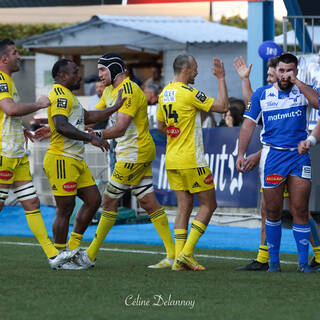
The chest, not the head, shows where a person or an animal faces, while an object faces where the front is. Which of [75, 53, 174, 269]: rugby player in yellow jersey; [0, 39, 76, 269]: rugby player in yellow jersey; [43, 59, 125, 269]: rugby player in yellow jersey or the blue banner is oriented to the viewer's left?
[75, 53, 174, 269]: rugby player in yellow jersey

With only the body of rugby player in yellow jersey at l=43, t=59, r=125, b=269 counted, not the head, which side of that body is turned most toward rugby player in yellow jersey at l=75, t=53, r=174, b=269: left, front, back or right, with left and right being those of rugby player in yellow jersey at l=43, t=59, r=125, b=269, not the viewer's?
front

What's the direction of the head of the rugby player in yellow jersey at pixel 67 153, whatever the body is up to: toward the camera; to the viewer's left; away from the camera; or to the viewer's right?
to the viewer's right

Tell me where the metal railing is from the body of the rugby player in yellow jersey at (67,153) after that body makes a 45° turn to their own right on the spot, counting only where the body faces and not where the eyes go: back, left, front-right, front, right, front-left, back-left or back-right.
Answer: left

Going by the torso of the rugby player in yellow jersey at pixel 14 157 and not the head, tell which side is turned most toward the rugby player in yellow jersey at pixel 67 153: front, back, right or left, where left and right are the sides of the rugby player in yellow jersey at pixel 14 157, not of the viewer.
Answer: front

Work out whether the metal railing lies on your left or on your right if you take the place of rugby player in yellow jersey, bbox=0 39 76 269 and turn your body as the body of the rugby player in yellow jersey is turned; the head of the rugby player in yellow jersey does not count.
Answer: on your left

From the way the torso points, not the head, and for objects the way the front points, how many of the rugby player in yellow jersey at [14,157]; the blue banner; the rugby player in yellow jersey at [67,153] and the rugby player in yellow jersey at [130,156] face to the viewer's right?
2

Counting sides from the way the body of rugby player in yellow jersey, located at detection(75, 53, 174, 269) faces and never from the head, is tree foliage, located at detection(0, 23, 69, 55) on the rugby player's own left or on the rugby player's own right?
on the rugby player's own right

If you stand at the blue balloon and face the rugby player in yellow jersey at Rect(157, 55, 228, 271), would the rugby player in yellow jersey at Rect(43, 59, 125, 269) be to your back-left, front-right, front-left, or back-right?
front-right

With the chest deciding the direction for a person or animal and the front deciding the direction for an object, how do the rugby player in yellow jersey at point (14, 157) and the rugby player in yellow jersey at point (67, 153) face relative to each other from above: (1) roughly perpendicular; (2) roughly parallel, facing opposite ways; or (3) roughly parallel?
roughly parallel

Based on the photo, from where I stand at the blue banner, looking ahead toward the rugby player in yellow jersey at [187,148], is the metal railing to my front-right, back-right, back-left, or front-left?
back-left

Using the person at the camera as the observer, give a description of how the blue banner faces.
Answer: facing the viewer

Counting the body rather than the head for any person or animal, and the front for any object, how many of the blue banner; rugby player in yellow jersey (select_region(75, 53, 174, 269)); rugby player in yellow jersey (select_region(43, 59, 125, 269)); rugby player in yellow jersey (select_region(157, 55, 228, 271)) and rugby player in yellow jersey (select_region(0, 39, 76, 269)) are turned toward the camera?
1

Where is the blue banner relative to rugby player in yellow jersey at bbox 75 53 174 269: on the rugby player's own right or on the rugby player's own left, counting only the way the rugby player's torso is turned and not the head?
on the rugby player's own right

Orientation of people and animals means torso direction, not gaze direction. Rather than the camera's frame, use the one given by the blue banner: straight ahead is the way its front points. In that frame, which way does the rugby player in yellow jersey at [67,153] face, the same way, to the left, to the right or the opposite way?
to the left

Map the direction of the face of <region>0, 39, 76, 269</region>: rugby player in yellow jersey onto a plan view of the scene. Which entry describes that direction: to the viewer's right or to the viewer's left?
to the viewer's right

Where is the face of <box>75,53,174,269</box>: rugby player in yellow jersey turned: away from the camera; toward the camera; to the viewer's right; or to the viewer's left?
to the viewer's left

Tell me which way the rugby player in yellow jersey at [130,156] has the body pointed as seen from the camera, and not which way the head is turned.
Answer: to the viewer's left

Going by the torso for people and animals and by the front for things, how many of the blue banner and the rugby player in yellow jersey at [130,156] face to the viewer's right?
0

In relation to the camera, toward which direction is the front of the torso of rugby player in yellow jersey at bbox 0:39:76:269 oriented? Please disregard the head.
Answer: to the viewer's right
